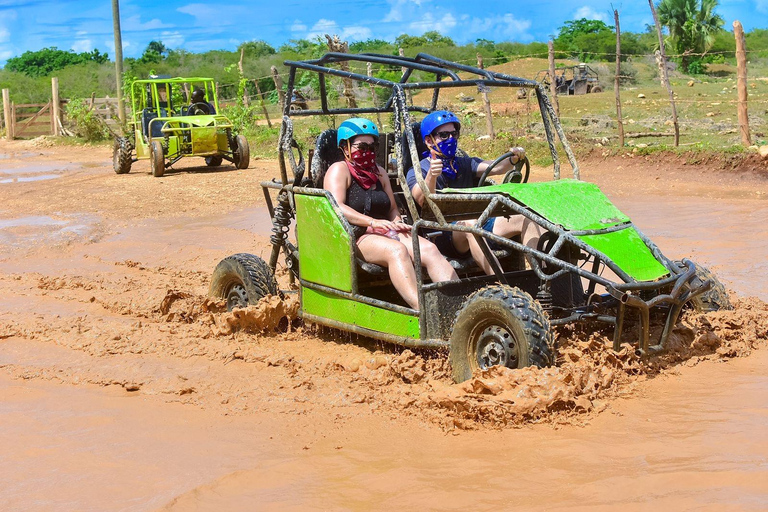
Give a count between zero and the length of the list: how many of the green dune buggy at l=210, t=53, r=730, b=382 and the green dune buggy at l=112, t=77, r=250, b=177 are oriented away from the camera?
0

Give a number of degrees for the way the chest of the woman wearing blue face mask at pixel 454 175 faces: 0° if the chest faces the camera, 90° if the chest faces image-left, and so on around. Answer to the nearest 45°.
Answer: approximately 315°

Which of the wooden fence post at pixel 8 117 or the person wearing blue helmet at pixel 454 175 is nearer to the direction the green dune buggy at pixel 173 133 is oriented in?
the person wearing blue helmet

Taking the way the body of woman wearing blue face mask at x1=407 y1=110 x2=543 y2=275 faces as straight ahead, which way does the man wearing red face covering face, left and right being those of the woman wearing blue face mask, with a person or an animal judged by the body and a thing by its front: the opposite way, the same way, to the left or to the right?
the same way

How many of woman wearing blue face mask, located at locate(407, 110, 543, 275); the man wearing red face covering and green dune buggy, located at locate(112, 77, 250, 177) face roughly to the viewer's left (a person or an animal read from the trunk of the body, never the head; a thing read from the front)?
0

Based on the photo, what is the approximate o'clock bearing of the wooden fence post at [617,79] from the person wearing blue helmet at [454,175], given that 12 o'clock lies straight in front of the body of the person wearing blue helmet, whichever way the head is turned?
The wooden fence post is roughly at 8 o'clock from the person wearing blue helmet.

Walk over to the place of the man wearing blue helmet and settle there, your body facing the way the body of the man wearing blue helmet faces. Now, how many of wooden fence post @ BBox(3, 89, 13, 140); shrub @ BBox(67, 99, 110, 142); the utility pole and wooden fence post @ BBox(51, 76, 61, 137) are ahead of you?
0

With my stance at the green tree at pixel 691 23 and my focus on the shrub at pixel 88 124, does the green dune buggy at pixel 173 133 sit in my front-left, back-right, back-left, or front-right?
front-left

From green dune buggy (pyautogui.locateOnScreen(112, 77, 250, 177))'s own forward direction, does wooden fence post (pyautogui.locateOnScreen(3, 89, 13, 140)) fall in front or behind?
behind

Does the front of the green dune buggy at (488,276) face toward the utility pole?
no

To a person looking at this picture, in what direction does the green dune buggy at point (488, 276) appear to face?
facing the viewer and to the right of the viewer

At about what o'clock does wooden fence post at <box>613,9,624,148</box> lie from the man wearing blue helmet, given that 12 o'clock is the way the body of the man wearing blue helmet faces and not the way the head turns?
The wooden fence post is roughly at 8 o'clock from the man wearing blue helmet.

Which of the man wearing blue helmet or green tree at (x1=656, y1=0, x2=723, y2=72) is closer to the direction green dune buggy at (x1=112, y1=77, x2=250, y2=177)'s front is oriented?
the man wearing blue helmet

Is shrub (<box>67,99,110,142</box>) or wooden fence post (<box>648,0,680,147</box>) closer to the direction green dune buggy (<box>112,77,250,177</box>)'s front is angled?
the wooden fence post

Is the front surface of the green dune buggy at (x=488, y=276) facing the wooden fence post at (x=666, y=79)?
no

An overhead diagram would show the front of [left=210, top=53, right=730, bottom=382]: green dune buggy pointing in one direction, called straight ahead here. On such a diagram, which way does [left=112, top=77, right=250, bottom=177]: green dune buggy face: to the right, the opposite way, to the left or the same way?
the same way

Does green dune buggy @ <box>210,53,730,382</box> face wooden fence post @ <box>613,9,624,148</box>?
no

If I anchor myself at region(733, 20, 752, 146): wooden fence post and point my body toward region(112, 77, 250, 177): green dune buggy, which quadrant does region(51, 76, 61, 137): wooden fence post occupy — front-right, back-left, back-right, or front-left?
front-right

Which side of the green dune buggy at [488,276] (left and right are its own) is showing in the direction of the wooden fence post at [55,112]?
back
